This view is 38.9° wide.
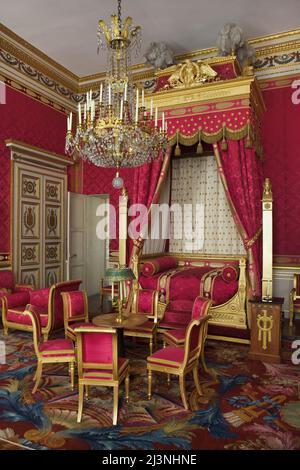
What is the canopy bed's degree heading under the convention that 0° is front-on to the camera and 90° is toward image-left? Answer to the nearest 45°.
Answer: approximately 45°

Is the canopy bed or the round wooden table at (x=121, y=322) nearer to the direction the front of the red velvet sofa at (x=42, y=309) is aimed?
the round wooden table

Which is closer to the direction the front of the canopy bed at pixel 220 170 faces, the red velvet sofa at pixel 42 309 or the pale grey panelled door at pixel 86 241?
the red velvet sofa

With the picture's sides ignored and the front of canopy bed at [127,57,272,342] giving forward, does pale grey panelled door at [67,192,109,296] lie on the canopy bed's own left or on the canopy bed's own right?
on the canopy bed's own right
